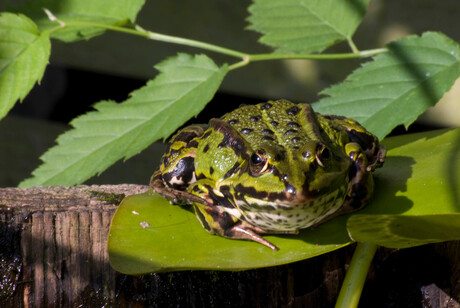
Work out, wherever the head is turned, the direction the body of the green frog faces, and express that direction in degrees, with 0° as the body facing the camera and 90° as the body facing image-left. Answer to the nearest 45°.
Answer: approximately 0°
